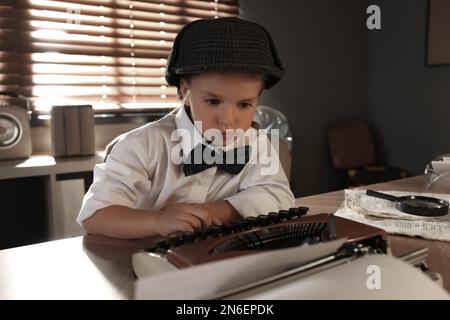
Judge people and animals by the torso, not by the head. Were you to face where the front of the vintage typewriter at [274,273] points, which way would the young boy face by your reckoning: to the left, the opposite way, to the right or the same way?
the opposite way

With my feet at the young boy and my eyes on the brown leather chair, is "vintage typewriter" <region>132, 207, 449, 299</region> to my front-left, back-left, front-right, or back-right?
back-right

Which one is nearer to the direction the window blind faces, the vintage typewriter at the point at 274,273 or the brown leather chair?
the vintage typewriter

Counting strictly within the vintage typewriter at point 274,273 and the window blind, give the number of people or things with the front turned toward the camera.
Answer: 1

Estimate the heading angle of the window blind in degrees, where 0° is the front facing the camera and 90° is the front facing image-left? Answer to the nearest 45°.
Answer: approximately 0°

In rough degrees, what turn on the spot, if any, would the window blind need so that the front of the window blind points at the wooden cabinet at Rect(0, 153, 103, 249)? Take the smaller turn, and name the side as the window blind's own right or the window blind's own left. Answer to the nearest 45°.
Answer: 0° — it already faces it

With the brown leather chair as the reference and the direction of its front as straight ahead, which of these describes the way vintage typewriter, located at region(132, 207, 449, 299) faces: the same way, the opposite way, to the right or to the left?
the opposite way

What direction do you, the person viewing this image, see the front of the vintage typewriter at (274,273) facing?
facing away from the viewer and to the left of the viewer

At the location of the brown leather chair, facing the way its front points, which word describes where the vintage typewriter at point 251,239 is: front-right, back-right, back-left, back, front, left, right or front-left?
front-right
